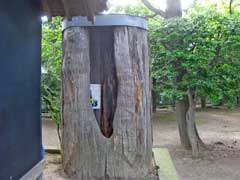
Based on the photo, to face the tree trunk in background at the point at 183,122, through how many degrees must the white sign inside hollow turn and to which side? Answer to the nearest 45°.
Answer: approximately 135° to its left

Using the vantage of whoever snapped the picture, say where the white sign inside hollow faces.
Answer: facing the viewer

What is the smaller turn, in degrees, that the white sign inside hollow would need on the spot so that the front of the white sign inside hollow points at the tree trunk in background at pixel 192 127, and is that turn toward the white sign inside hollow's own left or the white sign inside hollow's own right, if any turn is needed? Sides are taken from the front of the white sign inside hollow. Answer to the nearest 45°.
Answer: approximately 135° to the white sign inside hollow's own left

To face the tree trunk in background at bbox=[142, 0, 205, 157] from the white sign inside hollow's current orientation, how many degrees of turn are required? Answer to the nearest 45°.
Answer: approximately 135° to its left
